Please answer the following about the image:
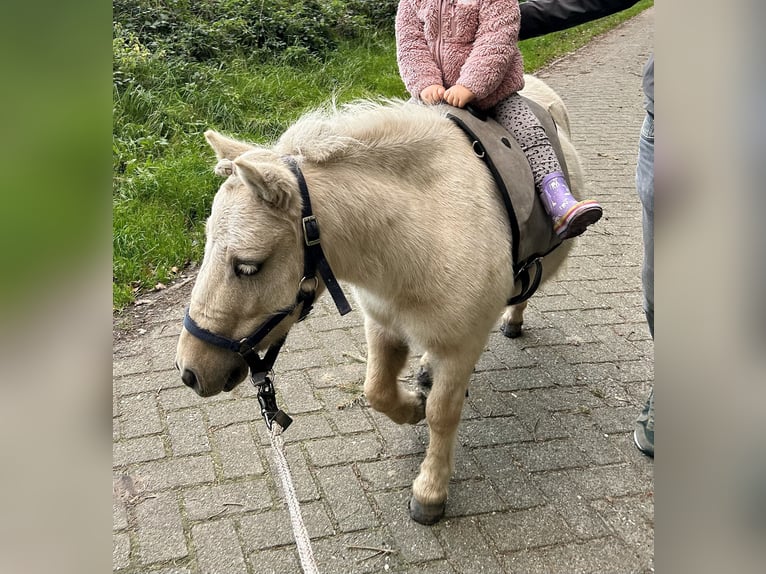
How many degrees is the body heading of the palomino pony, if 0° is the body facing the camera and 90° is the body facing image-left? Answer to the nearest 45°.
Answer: approximately 45°

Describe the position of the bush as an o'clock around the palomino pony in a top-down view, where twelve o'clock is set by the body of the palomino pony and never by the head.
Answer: The bush is roughly at 4 o'clock from the palomino pony.
